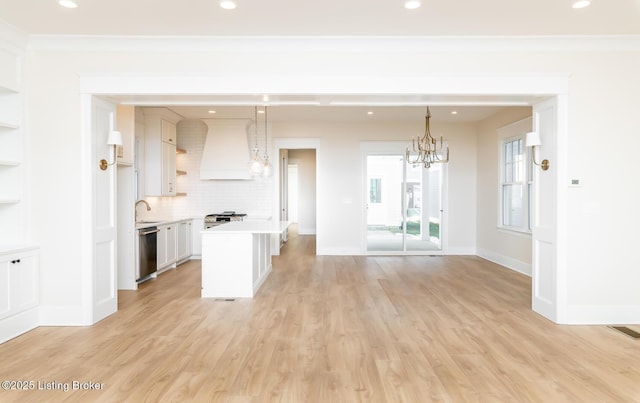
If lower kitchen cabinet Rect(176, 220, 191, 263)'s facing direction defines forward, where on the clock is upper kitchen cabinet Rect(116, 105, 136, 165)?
The upper kitchen cabinet is roughly at 2 o'clock from the lower kitchen cabinet.

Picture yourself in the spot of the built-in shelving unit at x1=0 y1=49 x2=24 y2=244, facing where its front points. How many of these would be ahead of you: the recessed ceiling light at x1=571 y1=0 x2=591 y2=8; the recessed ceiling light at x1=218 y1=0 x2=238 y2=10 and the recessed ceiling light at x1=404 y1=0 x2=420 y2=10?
3

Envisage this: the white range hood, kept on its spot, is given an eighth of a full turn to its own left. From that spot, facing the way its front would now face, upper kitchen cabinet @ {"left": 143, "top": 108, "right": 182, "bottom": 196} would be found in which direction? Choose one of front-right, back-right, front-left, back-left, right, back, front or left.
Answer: right

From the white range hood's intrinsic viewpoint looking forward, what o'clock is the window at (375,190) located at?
The window is roughly at 9 o'clock from the white range hood.

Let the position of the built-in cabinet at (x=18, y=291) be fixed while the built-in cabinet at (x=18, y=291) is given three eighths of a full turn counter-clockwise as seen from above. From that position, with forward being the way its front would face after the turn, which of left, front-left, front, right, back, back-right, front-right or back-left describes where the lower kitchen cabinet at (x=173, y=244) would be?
front-right

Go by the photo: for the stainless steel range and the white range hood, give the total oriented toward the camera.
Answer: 2

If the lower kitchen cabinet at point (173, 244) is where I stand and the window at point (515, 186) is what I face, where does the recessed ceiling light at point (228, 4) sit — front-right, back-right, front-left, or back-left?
front-right

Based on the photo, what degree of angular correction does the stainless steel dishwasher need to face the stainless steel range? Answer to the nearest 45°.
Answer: approximately 90° to its left

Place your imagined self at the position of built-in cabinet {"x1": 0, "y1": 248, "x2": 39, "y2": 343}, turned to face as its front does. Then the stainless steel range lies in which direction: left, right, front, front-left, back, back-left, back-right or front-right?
left

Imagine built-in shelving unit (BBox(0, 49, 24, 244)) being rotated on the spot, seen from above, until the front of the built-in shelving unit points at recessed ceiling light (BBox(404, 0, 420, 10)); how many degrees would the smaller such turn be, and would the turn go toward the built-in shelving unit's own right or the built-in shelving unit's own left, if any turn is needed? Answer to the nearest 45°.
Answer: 0° — it already faces it

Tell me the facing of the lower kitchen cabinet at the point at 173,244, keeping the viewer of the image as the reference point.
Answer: facing the viewer and to the right of the viewer

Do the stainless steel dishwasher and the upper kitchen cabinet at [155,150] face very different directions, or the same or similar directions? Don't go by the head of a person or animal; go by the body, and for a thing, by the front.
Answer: same or similar directions

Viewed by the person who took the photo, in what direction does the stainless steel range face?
facing the viewer

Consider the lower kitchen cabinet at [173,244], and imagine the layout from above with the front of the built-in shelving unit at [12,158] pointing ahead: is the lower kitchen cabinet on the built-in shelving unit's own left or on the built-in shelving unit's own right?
on the built-in shelving unit's own left

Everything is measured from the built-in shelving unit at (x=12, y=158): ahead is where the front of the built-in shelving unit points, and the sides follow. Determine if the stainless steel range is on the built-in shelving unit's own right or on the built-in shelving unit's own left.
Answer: on the built-in shelving unit's own left

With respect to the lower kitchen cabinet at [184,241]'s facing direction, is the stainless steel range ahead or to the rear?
ahead

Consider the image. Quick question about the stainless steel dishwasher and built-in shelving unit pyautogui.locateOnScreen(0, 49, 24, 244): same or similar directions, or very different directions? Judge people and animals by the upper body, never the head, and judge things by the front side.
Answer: same or similar directions

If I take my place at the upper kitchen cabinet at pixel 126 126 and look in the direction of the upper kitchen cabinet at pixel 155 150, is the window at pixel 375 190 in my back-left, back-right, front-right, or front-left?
front-right

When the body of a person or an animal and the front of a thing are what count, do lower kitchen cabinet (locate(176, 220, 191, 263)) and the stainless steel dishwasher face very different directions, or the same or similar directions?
same or similar directions
